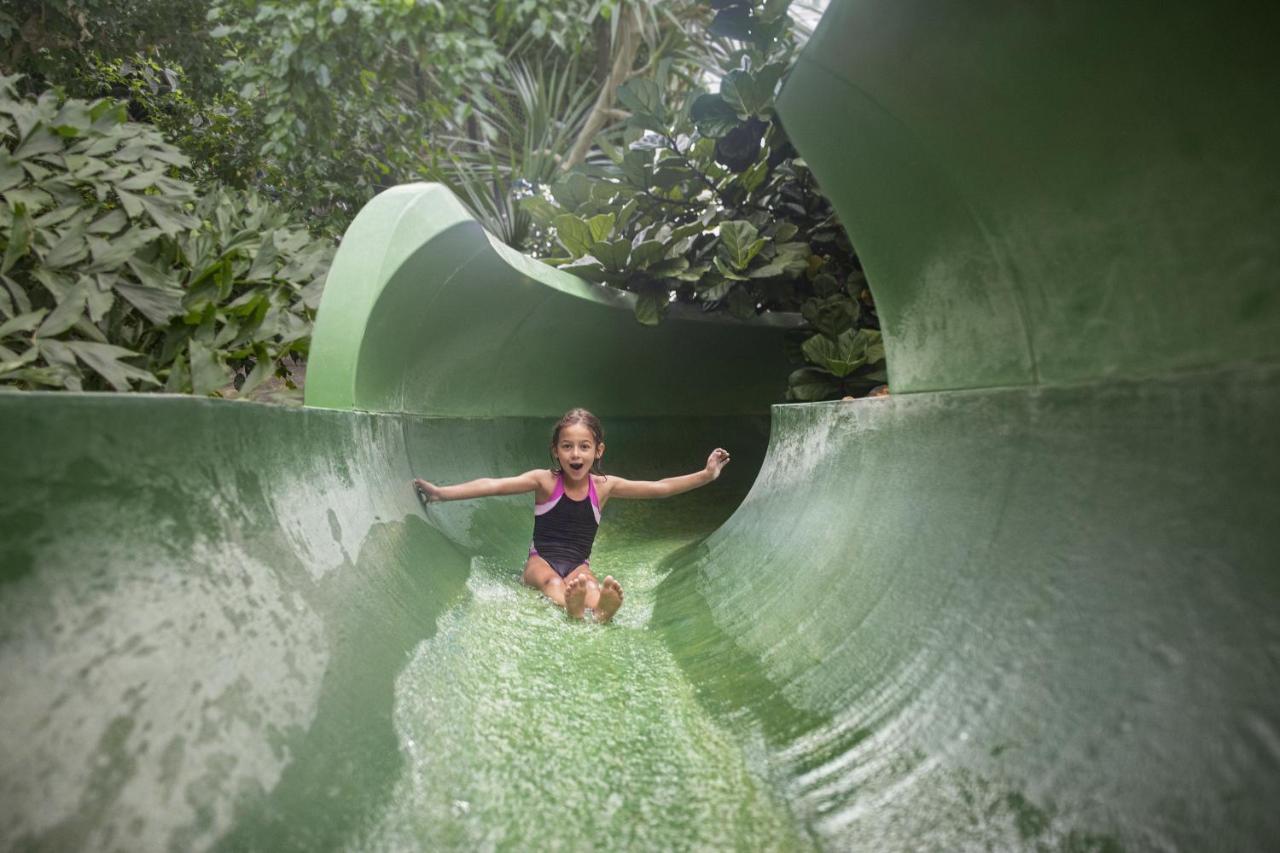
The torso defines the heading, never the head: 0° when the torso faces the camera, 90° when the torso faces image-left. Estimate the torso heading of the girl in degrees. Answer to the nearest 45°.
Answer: approximately 0°
